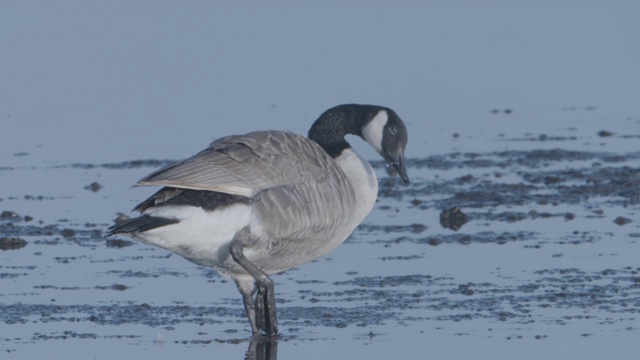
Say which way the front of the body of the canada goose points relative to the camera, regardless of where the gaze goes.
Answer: to the viewer's right
